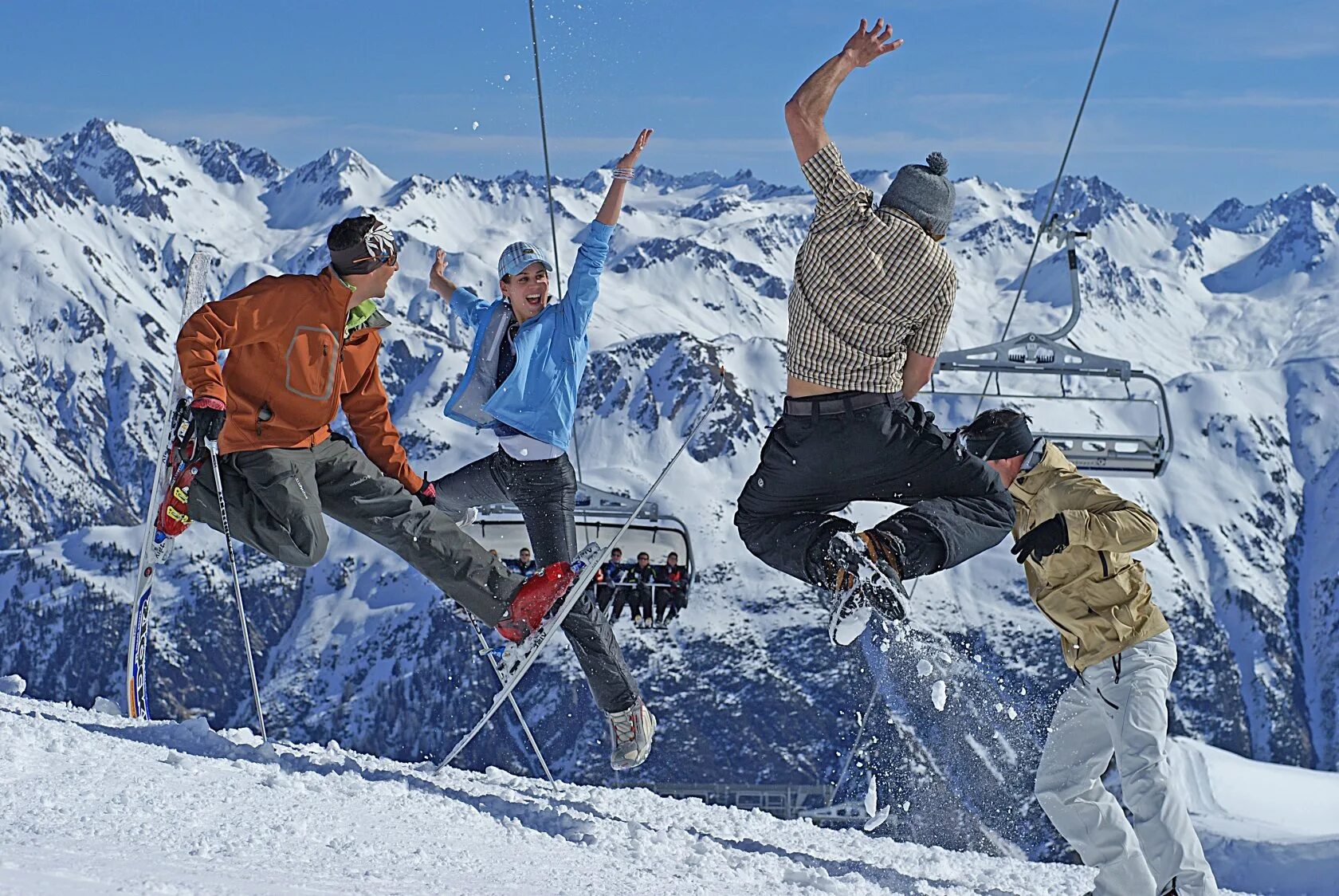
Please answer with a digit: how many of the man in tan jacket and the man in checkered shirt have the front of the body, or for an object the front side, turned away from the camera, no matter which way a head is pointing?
1

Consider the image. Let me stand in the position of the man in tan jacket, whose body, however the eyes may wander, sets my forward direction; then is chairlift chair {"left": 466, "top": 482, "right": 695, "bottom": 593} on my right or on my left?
on my right

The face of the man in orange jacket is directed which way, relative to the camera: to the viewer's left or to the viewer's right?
to the viewer's right

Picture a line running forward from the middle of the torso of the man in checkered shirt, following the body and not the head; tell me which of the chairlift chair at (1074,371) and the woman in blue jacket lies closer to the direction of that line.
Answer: the chairlift chair

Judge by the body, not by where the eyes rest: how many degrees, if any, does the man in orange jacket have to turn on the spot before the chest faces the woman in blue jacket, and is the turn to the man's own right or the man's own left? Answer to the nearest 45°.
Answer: approximately 45° to the man's own left

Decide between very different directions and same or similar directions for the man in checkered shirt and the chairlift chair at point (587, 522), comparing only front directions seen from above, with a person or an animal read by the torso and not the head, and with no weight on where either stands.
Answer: very different directions

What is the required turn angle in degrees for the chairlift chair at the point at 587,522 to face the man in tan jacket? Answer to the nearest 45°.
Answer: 0° — it already faces them

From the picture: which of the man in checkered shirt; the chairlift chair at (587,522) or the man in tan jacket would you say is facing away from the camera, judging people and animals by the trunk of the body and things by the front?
the man in checkered shirt

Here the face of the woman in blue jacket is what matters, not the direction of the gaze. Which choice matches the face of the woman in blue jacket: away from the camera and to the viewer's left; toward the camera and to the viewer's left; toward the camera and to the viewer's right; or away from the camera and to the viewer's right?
toward the camera and to the viewer's right

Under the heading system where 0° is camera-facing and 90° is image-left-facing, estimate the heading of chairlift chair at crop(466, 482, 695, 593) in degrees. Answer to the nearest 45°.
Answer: approximately 0°

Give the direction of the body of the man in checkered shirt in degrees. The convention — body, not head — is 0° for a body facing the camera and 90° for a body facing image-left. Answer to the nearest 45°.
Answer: approximately 180°

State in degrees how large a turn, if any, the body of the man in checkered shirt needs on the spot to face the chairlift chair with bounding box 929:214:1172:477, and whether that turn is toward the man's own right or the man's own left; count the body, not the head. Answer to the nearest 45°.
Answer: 0° — they already face it
